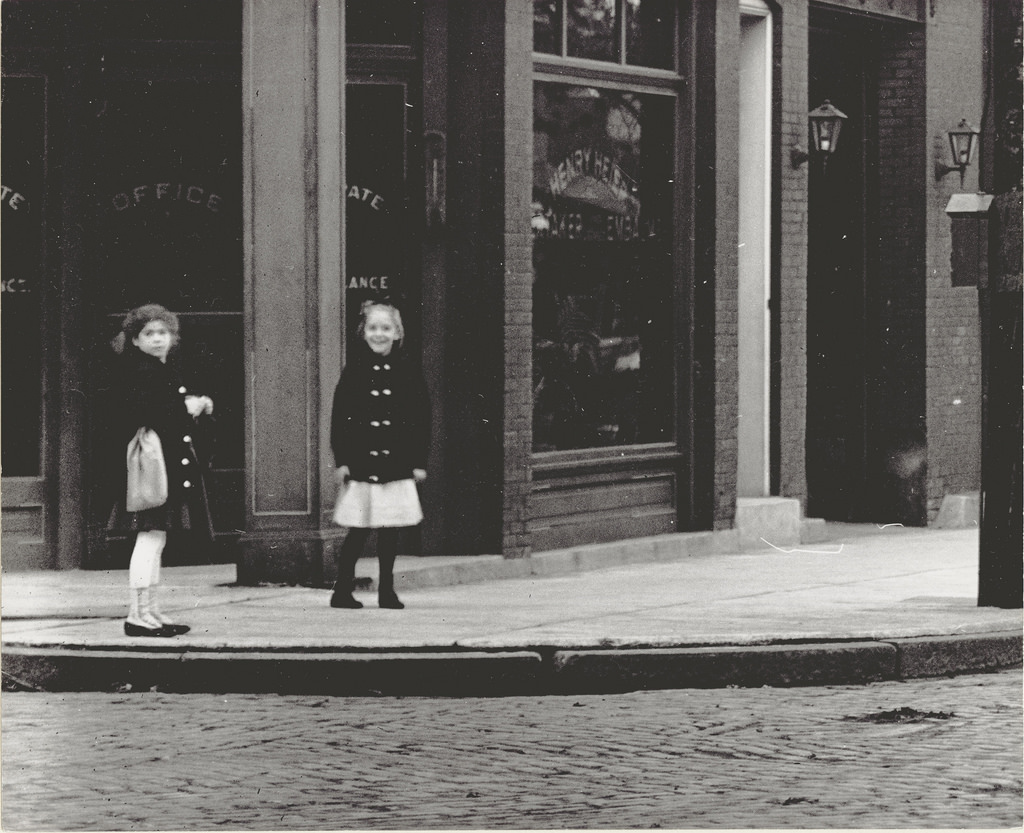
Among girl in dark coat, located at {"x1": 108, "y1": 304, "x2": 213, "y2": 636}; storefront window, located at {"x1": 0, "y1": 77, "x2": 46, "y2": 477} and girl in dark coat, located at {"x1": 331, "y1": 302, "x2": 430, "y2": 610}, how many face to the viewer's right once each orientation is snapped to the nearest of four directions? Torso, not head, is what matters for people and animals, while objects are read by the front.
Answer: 1

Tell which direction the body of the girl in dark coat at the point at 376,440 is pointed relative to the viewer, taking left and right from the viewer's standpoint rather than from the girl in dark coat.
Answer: facing the viewer

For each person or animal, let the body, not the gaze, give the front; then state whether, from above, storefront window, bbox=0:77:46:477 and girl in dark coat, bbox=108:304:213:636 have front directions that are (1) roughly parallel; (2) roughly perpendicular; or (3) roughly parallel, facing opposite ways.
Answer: roughly perpendicular

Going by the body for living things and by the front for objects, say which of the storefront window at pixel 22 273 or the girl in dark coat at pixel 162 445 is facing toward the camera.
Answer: the storefront window

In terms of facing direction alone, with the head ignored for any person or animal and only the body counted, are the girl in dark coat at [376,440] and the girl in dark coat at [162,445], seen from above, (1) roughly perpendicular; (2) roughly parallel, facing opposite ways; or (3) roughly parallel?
roughly perpendicular

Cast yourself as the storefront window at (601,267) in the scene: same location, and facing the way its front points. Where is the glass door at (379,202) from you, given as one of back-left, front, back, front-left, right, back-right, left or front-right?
right

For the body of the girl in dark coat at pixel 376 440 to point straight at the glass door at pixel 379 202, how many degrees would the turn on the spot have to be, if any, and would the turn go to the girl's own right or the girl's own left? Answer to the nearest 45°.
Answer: approximately 180°

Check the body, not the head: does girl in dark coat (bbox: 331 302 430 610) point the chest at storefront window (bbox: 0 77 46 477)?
no

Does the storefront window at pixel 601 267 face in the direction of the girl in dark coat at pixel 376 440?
no

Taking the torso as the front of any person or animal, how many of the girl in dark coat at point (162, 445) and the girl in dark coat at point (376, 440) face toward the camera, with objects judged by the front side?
1

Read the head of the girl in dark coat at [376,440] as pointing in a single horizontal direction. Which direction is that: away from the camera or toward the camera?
toward the camera

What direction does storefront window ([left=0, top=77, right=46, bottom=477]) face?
toward the camera

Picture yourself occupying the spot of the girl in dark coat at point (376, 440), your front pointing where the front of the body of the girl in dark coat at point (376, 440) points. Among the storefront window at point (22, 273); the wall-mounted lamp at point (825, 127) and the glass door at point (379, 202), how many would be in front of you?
0

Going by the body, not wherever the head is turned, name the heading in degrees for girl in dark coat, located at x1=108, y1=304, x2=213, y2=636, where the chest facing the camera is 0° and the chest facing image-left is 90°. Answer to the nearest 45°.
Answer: approximately 270°

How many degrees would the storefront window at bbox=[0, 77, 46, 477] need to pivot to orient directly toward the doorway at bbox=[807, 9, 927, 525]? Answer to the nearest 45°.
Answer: approximately 135° to its left

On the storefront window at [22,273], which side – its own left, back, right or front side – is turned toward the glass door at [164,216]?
left

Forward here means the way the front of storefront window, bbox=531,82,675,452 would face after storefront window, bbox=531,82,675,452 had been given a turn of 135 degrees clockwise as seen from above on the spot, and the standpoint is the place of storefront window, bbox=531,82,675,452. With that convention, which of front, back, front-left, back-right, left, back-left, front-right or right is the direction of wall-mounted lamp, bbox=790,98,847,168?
back-right

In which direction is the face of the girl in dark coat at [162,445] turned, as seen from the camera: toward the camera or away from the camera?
toward the camera
